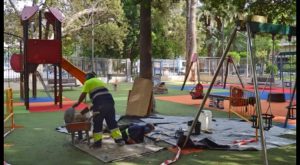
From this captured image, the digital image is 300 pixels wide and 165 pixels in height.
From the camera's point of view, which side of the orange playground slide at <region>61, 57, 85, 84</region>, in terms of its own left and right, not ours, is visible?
right

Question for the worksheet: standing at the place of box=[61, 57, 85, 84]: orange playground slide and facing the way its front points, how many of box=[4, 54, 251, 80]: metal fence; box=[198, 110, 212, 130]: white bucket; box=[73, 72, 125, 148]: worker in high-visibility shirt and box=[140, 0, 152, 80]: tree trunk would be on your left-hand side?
1

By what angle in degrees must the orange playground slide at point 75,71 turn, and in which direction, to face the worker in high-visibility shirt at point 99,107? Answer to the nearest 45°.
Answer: approximately 90° to its right

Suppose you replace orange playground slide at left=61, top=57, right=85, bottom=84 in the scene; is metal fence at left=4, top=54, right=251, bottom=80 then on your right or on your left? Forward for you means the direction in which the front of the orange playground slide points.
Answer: on your left

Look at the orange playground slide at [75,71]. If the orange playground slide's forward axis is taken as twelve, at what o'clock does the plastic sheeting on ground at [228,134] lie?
The plastic sheeting on ground is roughly at 2 o'clock from the orange playground slide.

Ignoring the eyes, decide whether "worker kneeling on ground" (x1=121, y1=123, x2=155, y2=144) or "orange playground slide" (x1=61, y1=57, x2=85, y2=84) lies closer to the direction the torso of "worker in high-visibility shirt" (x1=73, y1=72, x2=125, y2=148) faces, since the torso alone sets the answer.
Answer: the orange playground slide

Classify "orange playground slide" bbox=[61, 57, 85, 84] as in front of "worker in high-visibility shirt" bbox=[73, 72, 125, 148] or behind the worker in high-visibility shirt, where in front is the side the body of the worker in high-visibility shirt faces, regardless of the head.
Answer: in front
